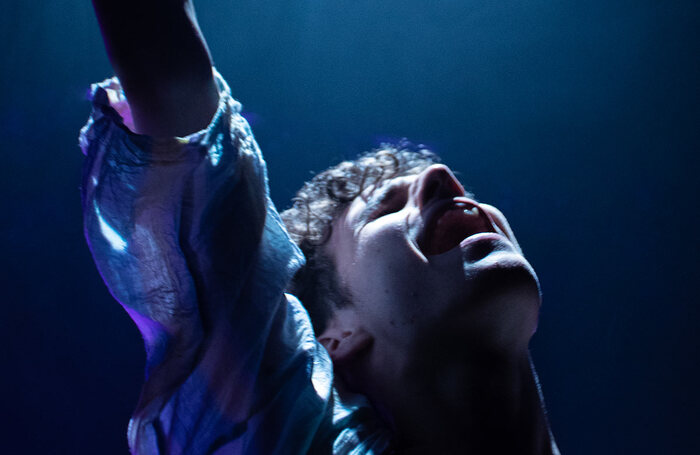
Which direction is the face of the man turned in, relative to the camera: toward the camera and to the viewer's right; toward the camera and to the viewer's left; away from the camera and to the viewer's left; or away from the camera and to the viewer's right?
toward the camera and to the viewer's right

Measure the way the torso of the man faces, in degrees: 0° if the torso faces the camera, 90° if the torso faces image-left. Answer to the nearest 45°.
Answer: approximately 315°
